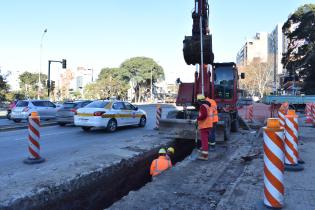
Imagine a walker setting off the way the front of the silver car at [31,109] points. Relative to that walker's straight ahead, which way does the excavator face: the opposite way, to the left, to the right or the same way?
the opposite way

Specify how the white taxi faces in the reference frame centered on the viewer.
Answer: facing away from the viewer and to the right of the viewer

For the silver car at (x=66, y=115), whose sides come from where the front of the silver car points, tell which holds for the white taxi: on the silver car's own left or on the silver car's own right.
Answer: on the silver car's own right

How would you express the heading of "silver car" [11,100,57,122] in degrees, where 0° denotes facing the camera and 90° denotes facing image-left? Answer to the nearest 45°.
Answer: approximately 225°
